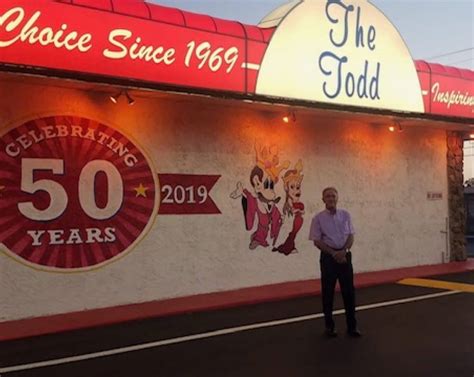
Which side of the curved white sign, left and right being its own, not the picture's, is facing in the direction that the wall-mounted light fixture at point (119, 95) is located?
right

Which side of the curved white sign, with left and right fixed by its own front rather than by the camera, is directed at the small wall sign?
left

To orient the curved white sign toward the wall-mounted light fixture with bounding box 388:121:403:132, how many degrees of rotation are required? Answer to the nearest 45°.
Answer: approximately 90° to its left

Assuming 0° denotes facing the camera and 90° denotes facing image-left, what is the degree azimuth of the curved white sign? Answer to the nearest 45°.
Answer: approximately 315°

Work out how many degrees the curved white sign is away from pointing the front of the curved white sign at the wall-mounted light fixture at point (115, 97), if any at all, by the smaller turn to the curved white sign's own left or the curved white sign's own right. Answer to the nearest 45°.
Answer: approximately 90° to the curved white sign's own right
